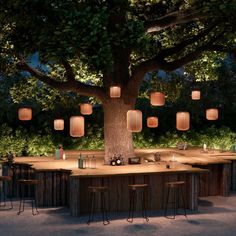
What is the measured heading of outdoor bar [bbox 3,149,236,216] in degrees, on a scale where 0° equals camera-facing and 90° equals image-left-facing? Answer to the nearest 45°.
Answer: approximately 0°

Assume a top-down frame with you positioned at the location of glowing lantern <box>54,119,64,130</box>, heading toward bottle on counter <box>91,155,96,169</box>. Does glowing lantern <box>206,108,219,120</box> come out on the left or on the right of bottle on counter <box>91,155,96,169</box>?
left

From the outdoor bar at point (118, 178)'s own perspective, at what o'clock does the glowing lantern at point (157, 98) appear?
The glowing lantern is roughly at 7 o'clock from the outdoor bar.

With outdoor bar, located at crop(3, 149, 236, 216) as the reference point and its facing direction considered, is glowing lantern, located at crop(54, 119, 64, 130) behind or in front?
behind

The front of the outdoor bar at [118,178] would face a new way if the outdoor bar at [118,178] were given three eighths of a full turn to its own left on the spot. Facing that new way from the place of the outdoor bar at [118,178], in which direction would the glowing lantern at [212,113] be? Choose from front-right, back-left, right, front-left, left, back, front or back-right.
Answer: front
